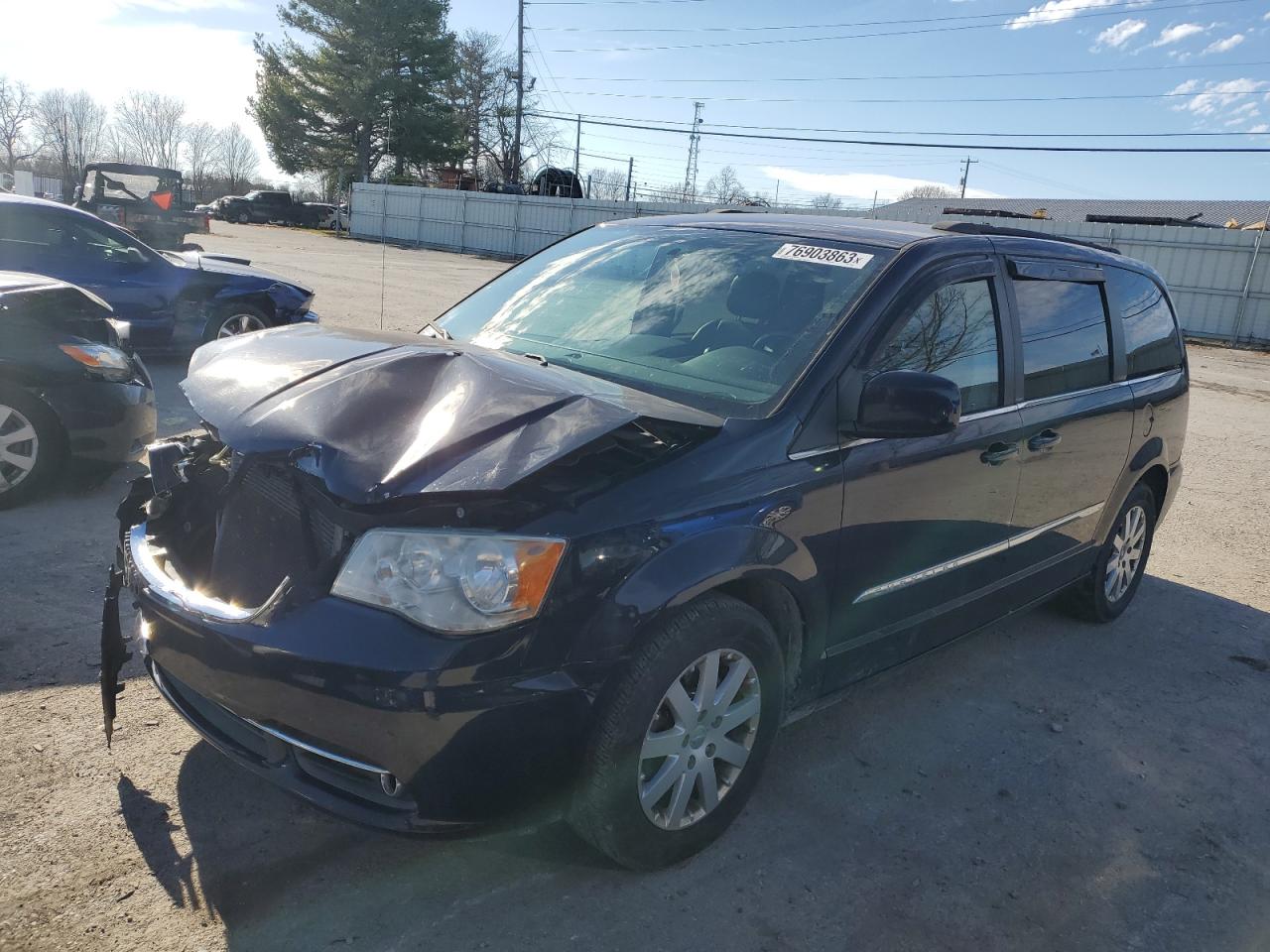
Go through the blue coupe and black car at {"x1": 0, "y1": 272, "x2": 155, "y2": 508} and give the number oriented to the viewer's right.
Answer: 2

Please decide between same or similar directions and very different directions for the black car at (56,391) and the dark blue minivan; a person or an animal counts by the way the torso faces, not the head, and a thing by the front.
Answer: very different directions

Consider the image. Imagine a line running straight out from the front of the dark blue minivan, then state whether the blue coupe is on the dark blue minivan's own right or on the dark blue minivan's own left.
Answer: on the dark blue minivan's own right

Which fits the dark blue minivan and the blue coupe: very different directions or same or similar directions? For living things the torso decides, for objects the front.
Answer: very different directions

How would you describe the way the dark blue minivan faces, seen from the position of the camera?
facing the viewer and to the left of the viewer

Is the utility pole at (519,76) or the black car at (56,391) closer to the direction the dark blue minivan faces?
the black car

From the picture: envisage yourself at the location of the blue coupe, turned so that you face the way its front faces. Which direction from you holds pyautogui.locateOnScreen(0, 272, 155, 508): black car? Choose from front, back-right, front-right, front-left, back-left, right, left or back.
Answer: right

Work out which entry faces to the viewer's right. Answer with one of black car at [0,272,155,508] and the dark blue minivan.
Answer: the black car

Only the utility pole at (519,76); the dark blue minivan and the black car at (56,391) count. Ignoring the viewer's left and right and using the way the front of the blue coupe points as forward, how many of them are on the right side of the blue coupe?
2

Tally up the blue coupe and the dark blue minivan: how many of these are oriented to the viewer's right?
1

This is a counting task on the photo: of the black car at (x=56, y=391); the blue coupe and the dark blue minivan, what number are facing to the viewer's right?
2

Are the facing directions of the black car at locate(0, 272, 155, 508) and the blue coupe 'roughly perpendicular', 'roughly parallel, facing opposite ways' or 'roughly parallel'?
roughly parallel

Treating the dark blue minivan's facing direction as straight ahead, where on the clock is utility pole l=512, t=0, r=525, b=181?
The utility pole is roughly at 4 o'clock from the dark blue minivan.

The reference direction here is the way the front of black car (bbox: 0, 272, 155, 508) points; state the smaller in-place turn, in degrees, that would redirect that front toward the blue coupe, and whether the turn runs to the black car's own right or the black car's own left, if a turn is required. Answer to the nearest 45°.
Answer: approximately 90° to the black car's own left

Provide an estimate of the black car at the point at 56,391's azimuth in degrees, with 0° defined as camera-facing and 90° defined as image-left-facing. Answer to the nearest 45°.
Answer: approximately 270°
